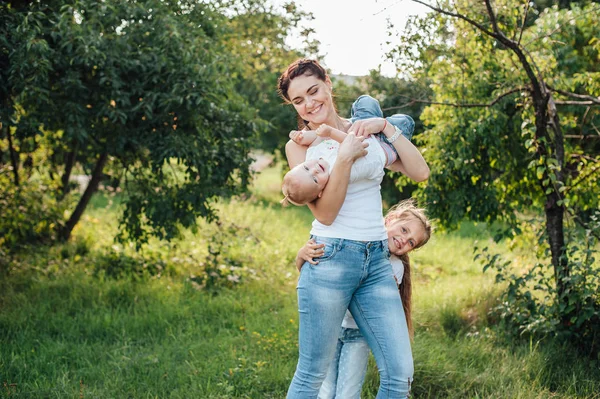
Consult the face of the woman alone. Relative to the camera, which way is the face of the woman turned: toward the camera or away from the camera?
toward the camera

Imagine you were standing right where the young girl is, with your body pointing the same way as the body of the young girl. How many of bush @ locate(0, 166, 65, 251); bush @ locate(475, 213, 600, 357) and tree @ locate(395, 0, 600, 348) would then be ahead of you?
0

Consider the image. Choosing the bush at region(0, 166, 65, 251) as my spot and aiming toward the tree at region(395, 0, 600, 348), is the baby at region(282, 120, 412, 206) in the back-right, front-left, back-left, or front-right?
front-right

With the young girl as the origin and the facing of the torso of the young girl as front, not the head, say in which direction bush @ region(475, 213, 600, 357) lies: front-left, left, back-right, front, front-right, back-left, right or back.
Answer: back-left

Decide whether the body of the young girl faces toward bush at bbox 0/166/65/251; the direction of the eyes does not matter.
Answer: no

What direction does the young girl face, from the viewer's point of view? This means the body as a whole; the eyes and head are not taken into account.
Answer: toward the camera

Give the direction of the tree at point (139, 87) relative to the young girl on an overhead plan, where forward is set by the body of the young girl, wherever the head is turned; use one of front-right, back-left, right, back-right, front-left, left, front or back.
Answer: back-right

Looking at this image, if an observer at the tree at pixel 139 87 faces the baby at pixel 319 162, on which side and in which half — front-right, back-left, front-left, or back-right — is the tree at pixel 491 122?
front-left

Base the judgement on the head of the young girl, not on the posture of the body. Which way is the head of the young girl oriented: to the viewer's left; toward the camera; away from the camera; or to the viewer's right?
toward the camera

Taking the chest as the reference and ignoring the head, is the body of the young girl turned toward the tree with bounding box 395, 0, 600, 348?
no

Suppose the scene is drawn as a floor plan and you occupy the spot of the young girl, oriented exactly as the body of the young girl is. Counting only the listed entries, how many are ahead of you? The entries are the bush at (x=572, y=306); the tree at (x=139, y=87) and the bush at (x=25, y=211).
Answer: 0

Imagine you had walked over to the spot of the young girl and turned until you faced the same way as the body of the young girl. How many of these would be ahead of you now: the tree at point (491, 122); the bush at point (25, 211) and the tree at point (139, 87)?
0
